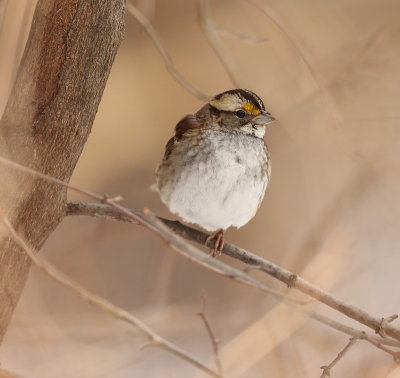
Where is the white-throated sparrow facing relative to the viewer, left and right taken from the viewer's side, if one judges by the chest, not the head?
facing the viewer and to the right of the viewer

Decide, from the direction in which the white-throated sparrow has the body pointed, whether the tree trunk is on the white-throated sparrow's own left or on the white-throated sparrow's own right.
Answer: on the white-throated sparrow's own right
